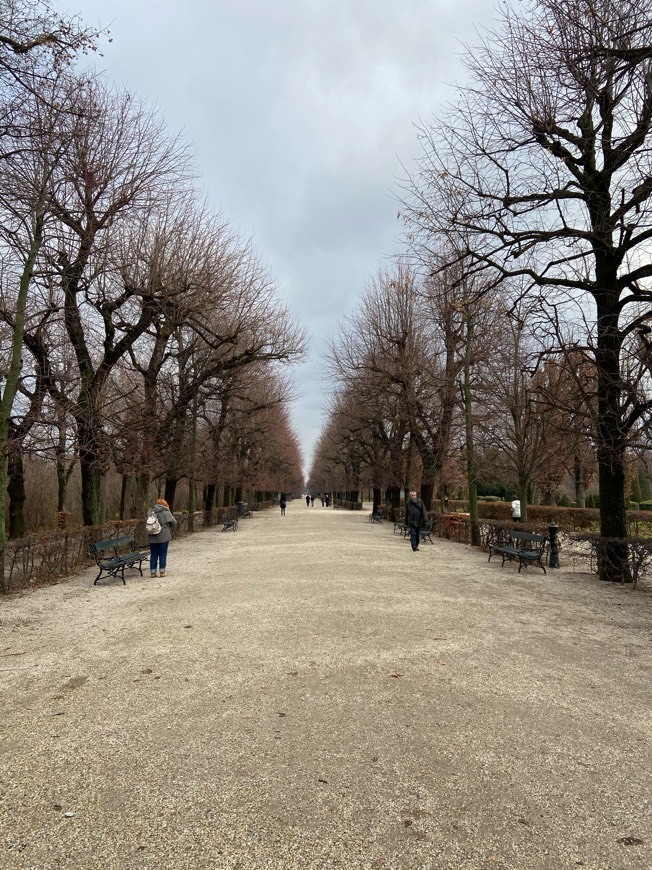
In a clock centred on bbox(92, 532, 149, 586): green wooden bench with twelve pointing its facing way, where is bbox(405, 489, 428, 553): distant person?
The distant person is roughly at 10 o'clock from the green wooden bench.

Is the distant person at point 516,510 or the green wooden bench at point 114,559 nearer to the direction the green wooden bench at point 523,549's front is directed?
the green wooden bench

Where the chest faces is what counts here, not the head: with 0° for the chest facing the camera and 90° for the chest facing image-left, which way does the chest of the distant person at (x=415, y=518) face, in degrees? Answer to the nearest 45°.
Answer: approximately 0°

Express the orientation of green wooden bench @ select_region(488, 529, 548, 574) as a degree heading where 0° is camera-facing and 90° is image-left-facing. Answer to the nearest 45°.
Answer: approximately 45°

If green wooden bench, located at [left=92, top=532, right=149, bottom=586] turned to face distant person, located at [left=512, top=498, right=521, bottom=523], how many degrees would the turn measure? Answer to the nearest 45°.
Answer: approximately 45° to its left

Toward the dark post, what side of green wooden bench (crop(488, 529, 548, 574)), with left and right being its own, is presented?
back

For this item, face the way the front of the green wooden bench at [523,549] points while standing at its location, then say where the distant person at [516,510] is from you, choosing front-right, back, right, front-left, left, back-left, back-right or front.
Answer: back-right
